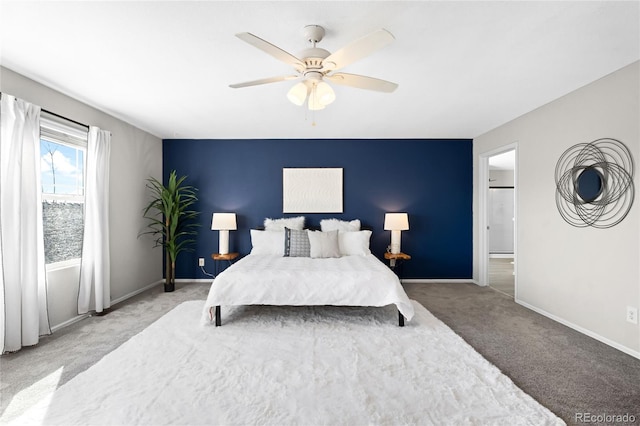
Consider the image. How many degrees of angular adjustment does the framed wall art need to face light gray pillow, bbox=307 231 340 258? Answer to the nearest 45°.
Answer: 0° — it already faces it

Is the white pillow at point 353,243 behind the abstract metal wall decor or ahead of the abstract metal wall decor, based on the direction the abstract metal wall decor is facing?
ahead

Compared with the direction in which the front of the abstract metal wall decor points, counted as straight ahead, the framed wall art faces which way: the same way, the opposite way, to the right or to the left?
to the left

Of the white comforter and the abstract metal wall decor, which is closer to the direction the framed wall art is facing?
the white comforter

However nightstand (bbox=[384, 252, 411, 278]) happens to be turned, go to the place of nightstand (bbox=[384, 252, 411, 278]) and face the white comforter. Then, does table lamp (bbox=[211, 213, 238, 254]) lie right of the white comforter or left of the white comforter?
right

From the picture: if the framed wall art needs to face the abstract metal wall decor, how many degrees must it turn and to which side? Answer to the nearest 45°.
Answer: approximately 45° to its left

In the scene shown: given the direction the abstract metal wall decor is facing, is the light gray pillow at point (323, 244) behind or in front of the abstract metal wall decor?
in front

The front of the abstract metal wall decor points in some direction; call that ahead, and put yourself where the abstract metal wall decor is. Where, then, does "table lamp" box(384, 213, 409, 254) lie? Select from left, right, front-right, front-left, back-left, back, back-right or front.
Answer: front-right

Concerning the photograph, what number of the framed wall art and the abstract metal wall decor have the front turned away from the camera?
0

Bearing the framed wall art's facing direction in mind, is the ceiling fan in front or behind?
in front

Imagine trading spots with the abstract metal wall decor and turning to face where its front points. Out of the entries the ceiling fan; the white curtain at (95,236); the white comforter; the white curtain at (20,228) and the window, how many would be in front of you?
5

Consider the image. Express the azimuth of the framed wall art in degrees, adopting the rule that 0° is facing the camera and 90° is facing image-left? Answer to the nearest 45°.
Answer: approximately 0°

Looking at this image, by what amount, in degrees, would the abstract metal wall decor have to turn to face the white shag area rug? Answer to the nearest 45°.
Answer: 0° — it already faces it
